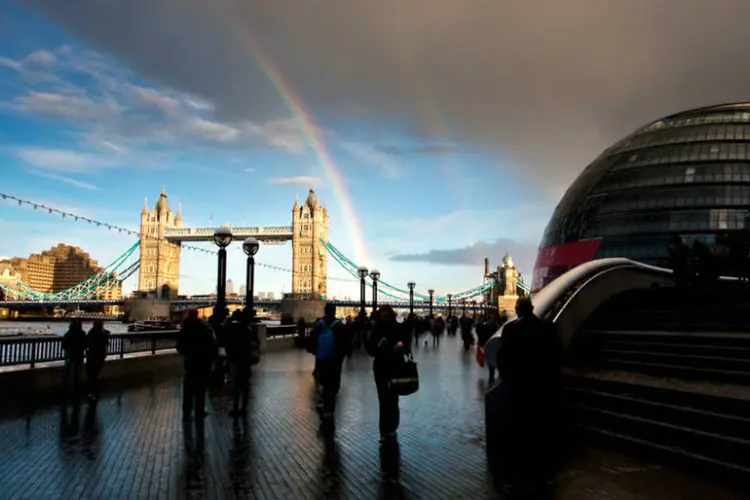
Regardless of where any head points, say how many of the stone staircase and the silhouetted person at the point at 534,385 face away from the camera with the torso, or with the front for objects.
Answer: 1

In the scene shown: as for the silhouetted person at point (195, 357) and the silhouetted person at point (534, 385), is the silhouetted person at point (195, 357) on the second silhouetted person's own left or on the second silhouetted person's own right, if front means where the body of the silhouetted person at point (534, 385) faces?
on the second silhouetted person's own left

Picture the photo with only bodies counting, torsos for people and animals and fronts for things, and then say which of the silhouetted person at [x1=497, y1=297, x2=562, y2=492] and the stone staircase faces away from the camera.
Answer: the silhouetted person

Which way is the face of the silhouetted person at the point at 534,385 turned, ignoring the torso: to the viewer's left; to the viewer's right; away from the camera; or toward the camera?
away from the camera

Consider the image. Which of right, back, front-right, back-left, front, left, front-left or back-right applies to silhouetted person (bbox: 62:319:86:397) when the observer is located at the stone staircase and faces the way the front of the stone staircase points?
front-right

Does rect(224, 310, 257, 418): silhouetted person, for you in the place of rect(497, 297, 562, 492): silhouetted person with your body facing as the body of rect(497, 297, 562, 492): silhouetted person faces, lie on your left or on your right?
on your left

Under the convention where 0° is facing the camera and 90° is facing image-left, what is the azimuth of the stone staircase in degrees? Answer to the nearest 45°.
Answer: approximately 45°

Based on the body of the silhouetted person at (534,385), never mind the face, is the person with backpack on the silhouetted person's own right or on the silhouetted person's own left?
on the silhouetted person's own left

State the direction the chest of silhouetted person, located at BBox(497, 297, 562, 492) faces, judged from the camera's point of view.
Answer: away from the camera

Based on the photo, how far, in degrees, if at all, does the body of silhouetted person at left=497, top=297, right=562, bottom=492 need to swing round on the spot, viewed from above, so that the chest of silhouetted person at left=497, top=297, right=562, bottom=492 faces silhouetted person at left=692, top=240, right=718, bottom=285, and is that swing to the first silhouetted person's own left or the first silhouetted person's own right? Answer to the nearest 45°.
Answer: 0° — they already face them

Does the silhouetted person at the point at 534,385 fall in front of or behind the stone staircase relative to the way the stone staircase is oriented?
in front

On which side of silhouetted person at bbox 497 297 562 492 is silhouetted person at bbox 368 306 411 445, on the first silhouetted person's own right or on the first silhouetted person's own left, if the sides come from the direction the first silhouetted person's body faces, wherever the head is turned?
on the first silhouetted person's own left
